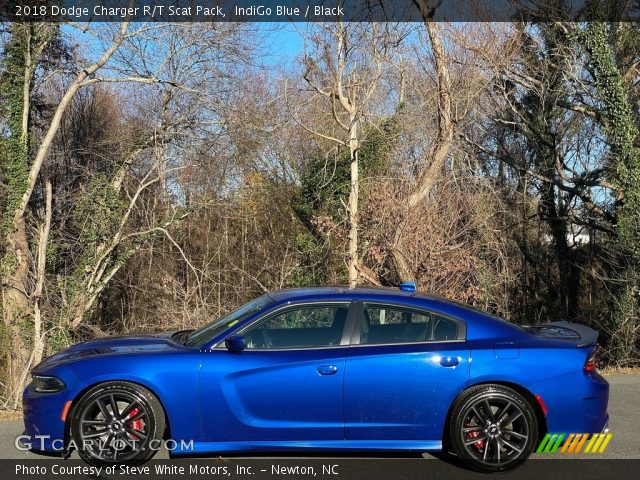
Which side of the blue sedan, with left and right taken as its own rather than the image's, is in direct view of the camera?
left

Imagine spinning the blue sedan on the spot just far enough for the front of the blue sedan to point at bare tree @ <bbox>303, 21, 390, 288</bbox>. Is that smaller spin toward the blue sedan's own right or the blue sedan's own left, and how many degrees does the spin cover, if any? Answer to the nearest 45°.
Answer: approximately 90° to the blue sedan's own right
